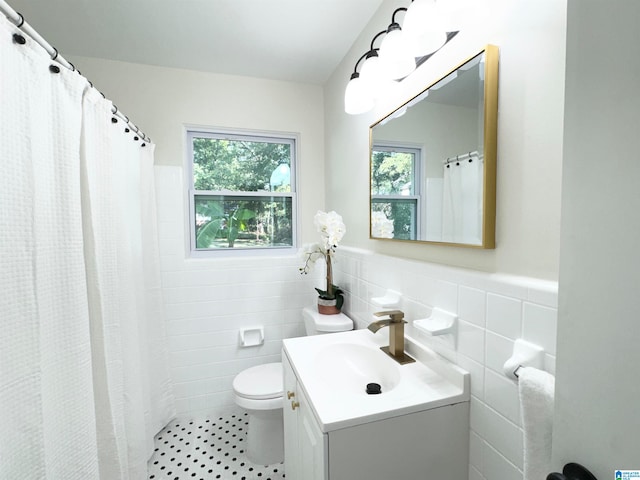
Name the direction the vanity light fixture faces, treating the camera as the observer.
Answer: facing the viewer and to the left of the viewer

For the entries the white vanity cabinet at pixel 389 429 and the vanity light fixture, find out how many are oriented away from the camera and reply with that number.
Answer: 0

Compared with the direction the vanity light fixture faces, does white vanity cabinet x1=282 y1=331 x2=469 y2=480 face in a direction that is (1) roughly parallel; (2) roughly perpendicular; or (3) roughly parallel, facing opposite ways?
roughly parallel

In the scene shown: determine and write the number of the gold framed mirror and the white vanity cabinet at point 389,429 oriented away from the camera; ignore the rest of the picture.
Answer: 0

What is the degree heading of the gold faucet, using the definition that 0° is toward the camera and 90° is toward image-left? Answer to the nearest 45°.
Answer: approximately 45°

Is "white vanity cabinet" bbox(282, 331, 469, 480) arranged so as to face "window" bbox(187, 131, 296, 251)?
no

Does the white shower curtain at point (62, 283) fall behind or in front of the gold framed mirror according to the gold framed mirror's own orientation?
in front

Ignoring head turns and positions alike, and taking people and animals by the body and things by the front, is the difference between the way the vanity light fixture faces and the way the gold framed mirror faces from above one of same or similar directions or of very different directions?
same or similar directions

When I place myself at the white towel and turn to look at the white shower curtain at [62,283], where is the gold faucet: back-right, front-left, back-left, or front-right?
front-right

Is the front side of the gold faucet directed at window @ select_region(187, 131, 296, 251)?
no

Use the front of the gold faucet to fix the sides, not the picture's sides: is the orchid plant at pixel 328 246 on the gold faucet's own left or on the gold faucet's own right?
on the gold faucet's own right

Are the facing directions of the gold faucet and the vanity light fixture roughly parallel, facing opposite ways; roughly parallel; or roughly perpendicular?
roughly parallel

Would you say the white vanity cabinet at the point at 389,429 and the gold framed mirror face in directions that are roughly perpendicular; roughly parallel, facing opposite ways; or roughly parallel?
roughly parallel

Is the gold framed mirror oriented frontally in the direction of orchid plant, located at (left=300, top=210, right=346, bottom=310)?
no
